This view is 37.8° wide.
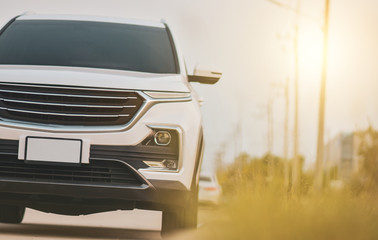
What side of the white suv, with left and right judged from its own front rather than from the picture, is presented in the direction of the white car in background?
back

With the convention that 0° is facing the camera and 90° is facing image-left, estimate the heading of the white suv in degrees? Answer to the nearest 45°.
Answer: approximately 0°
